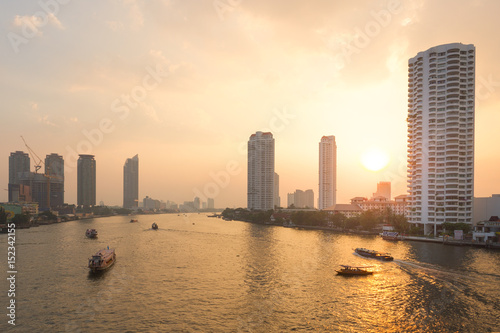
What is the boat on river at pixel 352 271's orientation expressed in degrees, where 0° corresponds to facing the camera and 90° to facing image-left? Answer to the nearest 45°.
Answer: approximately 90°
